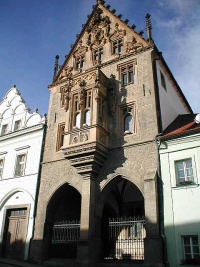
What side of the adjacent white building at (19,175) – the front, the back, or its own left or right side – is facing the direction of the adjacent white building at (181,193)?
left

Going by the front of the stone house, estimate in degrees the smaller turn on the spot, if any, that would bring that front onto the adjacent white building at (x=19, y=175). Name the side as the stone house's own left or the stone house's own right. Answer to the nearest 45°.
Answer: approximately 90° to the stone house's own right

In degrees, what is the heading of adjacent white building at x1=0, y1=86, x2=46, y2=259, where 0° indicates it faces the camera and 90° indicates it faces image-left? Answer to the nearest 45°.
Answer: approximately 45°

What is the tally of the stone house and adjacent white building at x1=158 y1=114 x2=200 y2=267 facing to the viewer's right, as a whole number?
0

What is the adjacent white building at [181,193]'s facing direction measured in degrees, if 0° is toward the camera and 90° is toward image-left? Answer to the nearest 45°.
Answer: approximately 0°

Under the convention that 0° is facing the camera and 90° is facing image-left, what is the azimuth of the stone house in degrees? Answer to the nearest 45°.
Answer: approximately 45°

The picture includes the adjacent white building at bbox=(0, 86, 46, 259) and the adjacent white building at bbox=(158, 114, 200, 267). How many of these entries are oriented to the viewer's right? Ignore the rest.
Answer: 0

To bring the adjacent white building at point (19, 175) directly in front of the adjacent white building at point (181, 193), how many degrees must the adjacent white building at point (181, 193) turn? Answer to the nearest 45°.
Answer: approximately 90° to its right

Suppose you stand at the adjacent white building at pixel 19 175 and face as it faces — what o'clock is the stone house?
The stone house is roughly at 9 o'clock from the adjacent white building.
